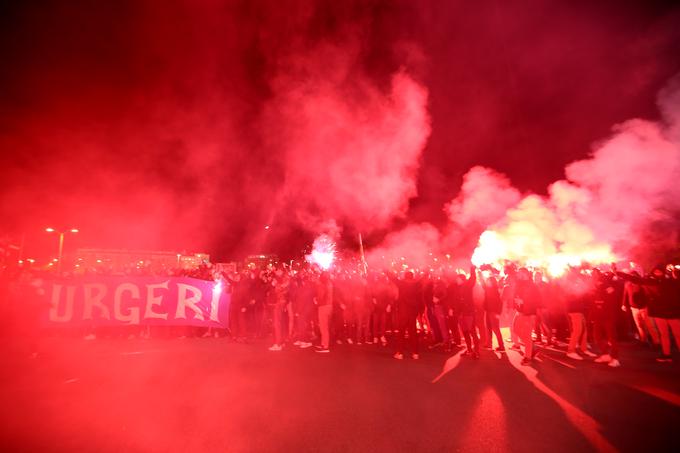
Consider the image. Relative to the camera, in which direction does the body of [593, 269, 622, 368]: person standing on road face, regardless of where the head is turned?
toward the camera

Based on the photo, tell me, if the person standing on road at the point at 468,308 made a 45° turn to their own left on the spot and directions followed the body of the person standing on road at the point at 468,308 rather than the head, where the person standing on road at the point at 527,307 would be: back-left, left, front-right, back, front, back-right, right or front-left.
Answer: front

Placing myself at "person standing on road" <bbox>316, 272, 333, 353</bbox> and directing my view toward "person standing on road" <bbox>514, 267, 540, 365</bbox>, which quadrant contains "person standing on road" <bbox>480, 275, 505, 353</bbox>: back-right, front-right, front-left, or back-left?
front-left

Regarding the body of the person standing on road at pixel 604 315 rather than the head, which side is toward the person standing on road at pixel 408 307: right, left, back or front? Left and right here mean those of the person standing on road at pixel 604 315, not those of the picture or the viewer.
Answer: right

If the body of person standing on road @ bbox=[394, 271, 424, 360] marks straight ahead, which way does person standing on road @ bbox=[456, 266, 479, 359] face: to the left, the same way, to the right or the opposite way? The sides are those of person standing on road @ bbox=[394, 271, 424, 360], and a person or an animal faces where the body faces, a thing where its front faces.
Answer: the same way

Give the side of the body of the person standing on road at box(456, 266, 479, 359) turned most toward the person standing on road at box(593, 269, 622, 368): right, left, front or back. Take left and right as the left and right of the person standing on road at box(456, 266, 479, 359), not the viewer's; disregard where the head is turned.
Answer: left

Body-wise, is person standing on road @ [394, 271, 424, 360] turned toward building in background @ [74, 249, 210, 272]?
no

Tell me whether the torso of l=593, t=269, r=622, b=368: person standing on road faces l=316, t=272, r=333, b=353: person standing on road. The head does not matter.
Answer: no

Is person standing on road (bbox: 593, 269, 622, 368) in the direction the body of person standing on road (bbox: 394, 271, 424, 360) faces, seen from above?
no

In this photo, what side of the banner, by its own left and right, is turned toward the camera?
front

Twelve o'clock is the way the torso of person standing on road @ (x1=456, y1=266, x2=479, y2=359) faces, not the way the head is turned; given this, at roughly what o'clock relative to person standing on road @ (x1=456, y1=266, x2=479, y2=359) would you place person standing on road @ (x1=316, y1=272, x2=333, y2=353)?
person standing on road @ (x1=316, y1=272, x2=333, y2=353) is roughly at 3 o'clock from person standing on road @ (x1=456, y1=266, x2=479, y2=359).

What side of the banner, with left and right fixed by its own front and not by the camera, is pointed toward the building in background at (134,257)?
back

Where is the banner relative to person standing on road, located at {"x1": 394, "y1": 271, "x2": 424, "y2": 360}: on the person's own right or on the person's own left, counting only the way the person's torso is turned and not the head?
on the person's own right
